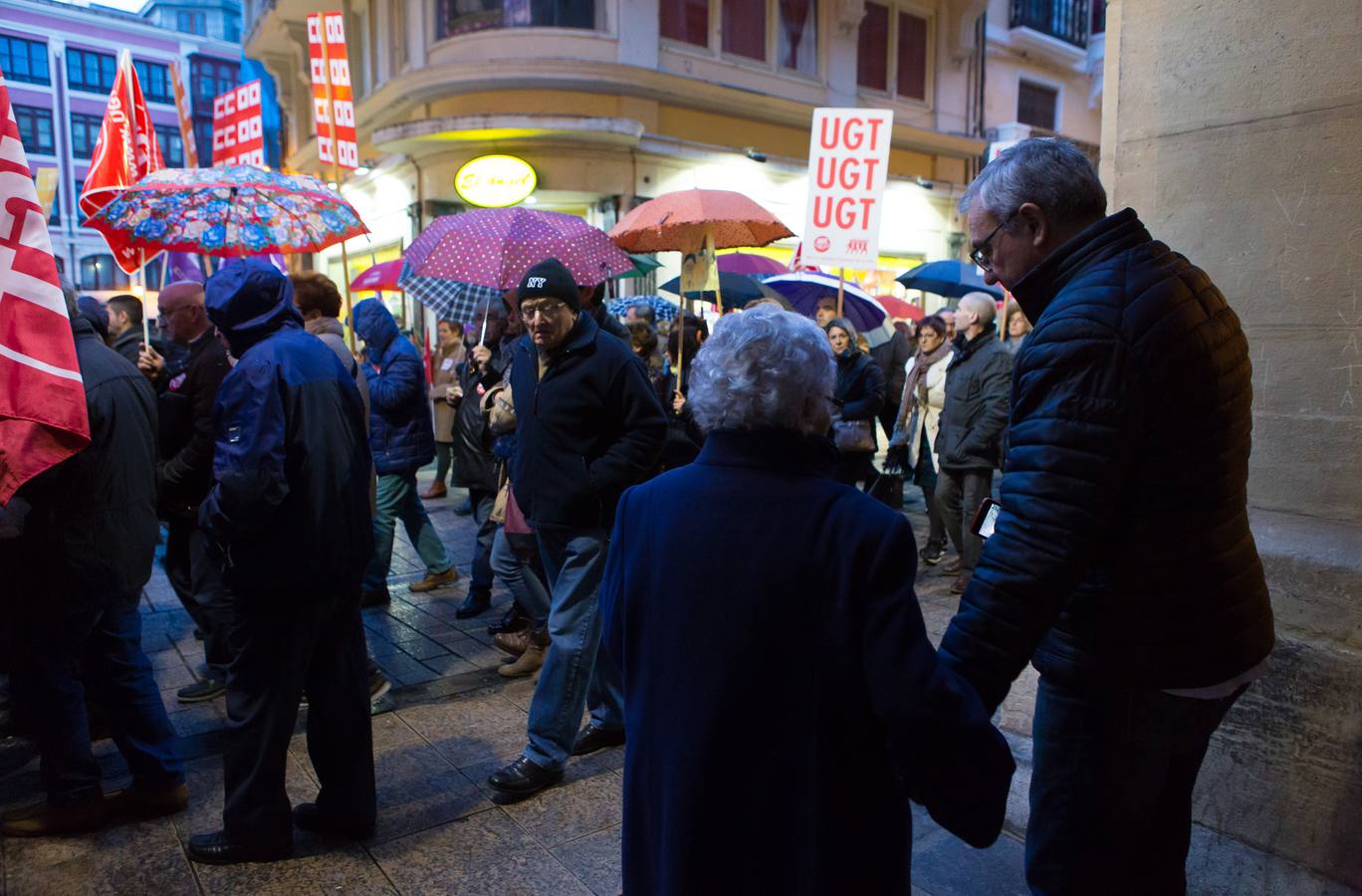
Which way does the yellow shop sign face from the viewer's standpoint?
toward the camera

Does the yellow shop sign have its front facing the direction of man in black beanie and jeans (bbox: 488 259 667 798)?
yes

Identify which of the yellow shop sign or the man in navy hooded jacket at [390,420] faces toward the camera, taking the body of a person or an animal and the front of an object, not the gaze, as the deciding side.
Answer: the yellow shop sign

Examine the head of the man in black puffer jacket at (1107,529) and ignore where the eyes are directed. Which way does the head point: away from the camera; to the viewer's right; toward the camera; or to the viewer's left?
to the viewer's left

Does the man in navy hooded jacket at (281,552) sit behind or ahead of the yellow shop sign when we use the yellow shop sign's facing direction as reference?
ahead

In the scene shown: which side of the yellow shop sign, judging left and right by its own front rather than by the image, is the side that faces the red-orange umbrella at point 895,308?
left

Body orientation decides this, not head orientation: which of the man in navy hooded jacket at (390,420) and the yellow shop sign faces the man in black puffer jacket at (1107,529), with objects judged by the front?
the yellow shop sign

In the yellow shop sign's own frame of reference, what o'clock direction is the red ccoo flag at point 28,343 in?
The red ccoo flag is roughly at 12 o'clock from the yellow shop sign.

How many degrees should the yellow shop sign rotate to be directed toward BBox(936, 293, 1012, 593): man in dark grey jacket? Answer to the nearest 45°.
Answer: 0° — it already faces them

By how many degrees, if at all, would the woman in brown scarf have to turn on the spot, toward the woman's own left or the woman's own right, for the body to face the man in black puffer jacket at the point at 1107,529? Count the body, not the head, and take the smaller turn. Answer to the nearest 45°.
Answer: approximately 45° to the woman's own left

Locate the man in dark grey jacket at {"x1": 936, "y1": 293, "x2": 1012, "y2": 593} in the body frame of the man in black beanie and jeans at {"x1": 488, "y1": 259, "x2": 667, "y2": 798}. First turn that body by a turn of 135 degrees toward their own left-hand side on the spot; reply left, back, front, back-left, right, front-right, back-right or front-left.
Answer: front-left

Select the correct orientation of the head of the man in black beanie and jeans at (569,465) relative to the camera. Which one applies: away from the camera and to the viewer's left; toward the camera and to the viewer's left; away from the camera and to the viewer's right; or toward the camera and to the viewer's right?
toward the camera and to the viewer's left

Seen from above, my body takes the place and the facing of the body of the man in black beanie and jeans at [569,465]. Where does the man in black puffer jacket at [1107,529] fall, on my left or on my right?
on my left

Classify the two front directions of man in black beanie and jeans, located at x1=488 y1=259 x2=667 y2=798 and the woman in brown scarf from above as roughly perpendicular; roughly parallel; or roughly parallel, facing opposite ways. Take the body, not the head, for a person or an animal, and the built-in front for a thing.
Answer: roughly parallel

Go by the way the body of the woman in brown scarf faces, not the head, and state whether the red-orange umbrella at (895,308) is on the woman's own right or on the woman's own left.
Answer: on the woman's own right

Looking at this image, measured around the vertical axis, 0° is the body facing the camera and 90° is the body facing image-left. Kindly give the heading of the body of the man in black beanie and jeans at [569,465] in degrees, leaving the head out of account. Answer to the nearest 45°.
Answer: approximately 45°
